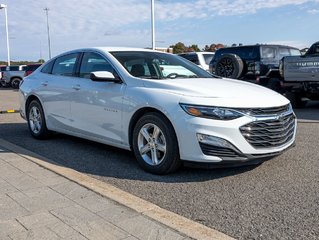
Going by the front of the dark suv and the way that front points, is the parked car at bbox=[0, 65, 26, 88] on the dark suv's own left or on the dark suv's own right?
on the dark suv's own left

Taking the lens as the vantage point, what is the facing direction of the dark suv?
facing away from the viewer and to the right of the viewer

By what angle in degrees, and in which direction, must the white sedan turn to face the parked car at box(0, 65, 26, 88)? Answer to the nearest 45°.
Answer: approximately 135° to its left

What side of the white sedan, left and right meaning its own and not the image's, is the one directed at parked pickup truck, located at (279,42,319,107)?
left

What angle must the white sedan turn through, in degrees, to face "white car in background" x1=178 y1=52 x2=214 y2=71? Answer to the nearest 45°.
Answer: approximately 135° to its left

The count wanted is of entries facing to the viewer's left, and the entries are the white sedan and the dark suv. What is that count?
0

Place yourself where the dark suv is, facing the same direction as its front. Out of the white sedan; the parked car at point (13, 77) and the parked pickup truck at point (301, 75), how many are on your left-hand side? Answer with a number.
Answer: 1

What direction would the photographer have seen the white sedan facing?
facing the viewer and to the right of the viewer

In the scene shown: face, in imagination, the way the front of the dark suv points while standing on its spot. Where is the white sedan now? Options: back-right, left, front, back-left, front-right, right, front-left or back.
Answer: back-right

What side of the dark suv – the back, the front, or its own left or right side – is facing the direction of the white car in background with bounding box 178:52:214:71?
left

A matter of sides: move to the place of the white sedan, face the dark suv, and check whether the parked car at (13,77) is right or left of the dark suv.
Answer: left

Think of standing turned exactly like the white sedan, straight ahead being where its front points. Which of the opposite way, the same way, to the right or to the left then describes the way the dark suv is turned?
to the left

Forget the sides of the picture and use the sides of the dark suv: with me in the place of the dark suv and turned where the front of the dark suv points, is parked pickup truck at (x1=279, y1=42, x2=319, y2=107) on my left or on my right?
on my right
